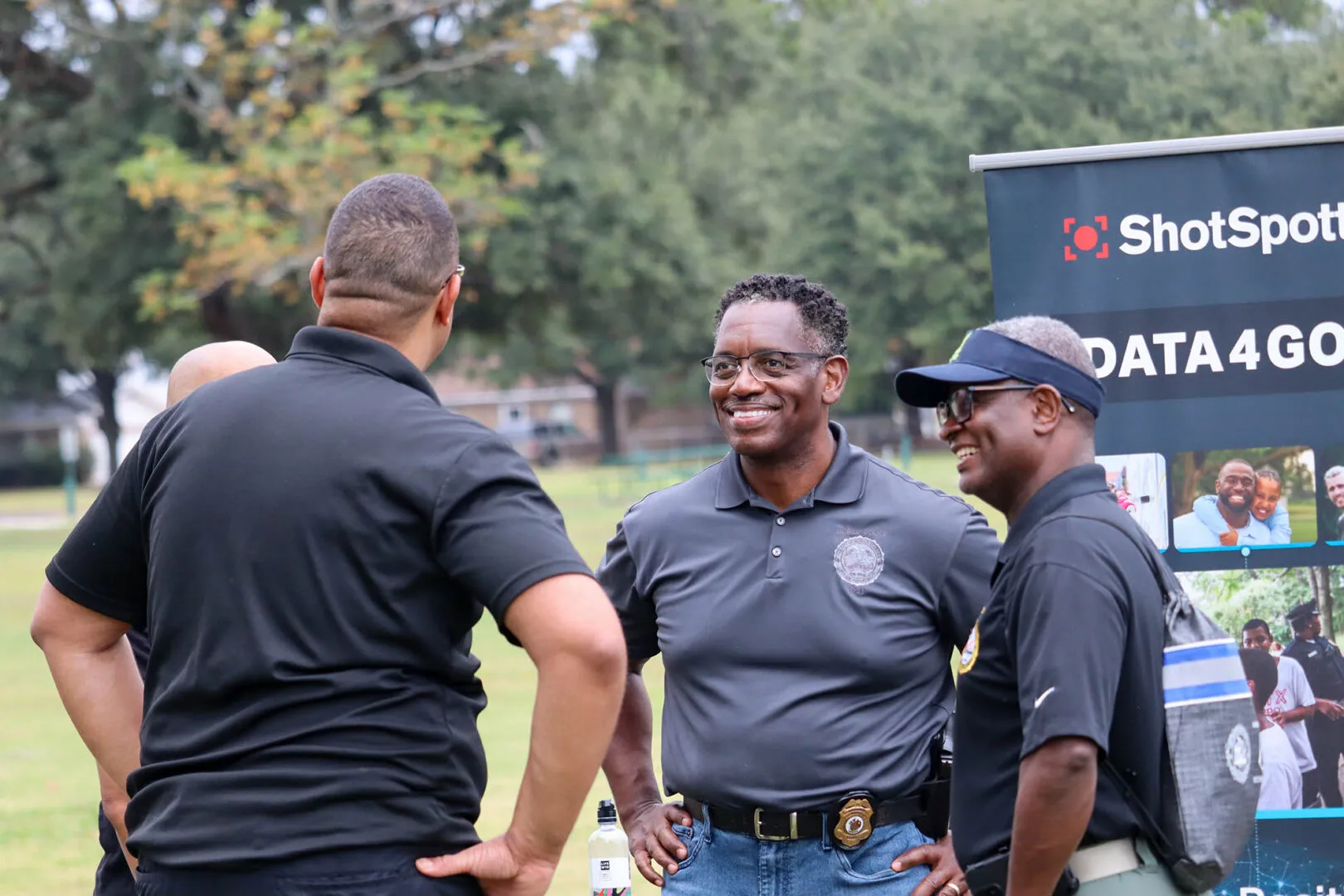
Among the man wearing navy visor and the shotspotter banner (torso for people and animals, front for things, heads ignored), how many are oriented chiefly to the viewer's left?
1

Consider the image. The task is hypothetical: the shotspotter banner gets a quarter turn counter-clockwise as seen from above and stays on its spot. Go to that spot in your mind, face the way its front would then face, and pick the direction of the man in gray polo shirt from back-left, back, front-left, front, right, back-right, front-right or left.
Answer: back-right

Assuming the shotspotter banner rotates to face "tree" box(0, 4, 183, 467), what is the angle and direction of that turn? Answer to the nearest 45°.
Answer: approximately 135° to its right

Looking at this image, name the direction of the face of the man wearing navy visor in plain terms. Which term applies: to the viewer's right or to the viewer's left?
to the viewer's left

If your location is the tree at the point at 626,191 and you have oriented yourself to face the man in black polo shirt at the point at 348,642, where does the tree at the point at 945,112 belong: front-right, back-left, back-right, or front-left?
back-left

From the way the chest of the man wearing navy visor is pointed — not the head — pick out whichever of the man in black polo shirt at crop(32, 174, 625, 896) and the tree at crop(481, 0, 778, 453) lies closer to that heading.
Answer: the man in black polo shirt

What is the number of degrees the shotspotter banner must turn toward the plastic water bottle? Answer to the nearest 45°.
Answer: approximately 45° to its right

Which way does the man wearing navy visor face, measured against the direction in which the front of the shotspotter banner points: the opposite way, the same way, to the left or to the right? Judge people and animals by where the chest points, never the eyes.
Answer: to the right

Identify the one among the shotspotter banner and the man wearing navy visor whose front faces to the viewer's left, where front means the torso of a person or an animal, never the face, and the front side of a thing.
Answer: the man wearing navy visor

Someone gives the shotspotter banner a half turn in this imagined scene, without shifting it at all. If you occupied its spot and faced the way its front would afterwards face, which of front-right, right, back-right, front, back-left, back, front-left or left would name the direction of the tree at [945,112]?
front

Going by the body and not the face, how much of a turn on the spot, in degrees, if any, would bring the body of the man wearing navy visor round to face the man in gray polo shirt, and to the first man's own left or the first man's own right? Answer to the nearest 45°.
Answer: approximately 45° to the first man's own right

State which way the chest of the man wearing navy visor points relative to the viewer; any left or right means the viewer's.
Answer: facing to the left of the viewer

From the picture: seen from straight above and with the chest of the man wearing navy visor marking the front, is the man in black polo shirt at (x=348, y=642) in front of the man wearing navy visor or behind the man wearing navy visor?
in front

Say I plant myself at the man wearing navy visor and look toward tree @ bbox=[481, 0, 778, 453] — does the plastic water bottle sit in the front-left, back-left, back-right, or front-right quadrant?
front-left

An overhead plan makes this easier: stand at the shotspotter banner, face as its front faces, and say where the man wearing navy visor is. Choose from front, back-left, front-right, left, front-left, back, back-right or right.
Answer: front

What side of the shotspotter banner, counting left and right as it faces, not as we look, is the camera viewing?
front
